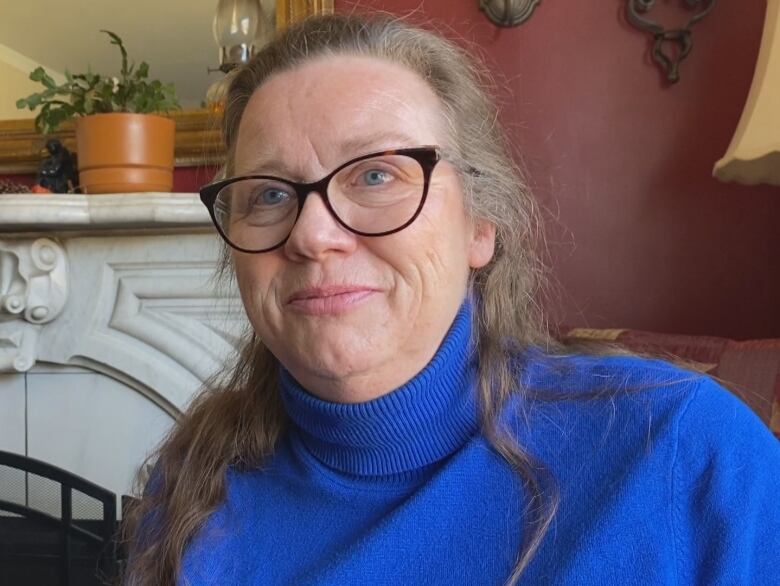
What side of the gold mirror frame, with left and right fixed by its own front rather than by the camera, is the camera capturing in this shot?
front

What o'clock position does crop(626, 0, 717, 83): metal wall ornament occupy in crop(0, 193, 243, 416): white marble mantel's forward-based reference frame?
The metal wall ornament is roughly at 10 o'clock from the white marble mantel.

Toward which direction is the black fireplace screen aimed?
toward the camera

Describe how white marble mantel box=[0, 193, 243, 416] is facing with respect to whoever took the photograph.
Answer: facing the viewer

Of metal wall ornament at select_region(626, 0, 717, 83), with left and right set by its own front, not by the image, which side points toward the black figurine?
right

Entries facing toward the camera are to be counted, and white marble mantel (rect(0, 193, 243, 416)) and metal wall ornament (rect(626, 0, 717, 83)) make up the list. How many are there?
2

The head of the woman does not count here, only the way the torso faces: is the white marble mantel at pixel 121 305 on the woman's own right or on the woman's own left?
on the woman's own right

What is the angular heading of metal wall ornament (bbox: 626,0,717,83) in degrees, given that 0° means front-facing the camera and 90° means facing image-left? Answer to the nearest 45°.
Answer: approximately 0°

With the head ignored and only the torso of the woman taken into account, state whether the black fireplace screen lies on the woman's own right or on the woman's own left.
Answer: on the woman's own right

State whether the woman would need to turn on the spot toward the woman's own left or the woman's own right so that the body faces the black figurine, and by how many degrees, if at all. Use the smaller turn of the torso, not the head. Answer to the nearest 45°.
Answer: approximately 90° to the woman's own right
